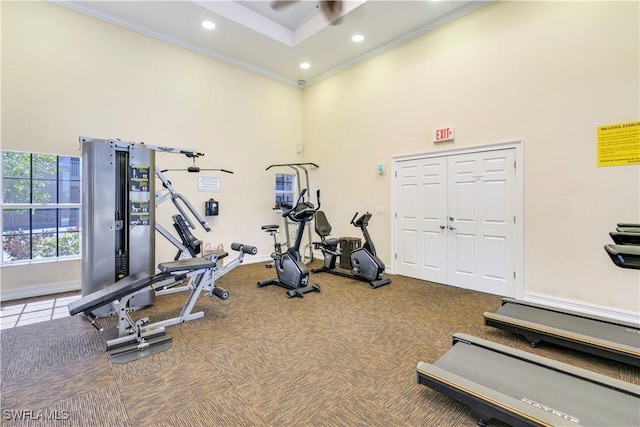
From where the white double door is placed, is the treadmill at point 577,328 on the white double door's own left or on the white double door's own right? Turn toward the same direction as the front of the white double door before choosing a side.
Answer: on the white double door's own left

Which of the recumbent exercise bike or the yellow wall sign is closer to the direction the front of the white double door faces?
the recumbent exercise bike

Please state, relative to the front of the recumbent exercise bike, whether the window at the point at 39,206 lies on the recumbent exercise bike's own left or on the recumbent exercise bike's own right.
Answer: on the recumbent exercise bike's own right

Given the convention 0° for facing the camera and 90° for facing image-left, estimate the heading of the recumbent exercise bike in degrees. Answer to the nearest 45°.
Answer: approximately 315°

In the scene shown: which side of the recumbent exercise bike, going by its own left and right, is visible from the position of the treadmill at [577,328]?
front

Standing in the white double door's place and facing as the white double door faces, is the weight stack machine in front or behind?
in front

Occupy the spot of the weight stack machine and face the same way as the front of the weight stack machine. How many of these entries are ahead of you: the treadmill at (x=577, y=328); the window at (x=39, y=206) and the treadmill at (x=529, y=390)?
2

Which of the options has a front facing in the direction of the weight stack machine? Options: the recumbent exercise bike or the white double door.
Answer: the white double door

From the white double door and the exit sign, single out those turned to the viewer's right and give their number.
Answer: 0

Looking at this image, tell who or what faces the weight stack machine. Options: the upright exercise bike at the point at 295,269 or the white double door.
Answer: the white double door

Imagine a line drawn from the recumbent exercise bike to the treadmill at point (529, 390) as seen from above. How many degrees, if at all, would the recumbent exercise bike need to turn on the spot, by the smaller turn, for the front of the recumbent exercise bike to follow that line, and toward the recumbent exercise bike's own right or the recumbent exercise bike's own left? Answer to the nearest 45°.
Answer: approximately 45° to the recumbent exercise bike's own right

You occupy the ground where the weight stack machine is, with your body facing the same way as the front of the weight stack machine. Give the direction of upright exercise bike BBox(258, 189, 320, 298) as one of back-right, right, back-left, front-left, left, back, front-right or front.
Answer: front-left

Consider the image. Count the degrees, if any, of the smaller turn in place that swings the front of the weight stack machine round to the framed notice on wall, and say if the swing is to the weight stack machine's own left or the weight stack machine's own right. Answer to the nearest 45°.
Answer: approximately 90° to the weight stack machine's own left
